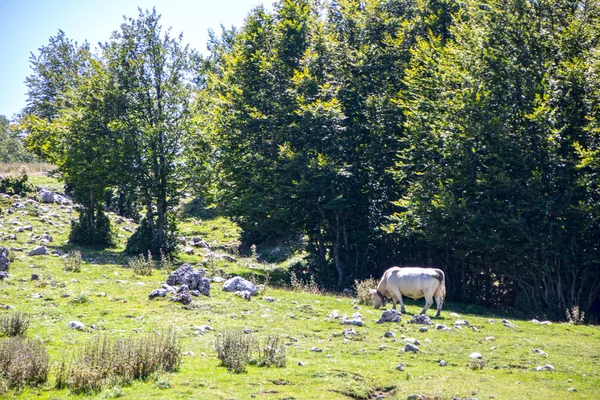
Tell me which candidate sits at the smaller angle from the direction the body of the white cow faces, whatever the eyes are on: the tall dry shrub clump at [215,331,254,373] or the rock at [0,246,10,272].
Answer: the rock

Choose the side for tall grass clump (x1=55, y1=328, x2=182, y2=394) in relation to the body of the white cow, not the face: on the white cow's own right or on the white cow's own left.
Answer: on the white cow's own left

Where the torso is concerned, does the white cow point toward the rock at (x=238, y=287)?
yes

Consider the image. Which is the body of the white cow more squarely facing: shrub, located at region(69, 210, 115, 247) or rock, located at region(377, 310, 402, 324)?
the shrub

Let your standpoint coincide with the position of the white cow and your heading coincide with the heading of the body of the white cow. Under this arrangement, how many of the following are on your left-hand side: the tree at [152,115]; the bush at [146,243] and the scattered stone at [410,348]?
1

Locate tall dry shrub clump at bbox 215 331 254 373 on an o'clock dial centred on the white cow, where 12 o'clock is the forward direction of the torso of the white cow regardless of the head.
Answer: The tall dry shrub clump is roughly at 10 o'clock from the white cow.

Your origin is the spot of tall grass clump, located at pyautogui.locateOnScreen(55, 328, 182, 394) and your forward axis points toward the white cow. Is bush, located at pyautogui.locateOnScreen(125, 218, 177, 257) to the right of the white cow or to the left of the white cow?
left

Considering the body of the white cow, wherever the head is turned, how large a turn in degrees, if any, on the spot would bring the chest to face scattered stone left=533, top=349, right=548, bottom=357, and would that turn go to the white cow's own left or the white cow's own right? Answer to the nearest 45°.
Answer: approximately 135° to the white cow's own left

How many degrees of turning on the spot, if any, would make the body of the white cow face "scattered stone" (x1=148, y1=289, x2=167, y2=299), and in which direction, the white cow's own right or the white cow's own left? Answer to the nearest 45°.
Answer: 0° — it already faces it

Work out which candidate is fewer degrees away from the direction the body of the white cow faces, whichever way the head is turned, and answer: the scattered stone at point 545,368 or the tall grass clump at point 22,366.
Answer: the tall grass clump

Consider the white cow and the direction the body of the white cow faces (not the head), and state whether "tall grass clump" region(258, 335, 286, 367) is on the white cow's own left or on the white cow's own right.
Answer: on the white cow's own left

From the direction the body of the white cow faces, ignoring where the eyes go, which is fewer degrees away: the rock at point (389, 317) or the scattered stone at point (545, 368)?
the rock

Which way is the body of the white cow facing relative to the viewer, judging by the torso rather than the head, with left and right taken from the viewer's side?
facing to the left of the viewer

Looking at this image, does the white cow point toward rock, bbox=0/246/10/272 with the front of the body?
yes
